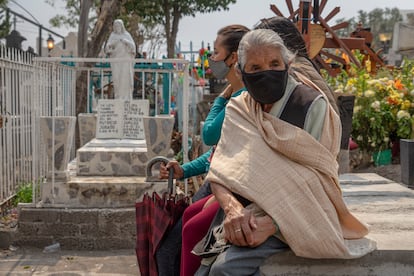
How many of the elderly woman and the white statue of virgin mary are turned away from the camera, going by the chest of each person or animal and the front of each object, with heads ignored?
0

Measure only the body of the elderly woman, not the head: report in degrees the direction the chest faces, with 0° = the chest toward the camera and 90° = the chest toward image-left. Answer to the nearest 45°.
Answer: approximately 45°

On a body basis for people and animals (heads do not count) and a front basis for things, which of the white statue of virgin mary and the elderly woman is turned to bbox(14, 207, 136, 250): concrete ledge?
the white statue of virgin mary

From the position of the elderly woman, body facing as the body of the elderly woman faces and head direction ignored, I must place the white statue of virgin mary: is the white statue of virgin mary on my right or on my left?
on my right

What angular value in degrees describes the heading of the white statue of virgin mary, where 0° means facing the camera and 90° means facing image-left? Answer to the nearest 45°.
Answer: approximately 0°

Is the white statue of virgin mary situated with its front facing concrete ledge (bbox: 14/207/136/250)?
yes
